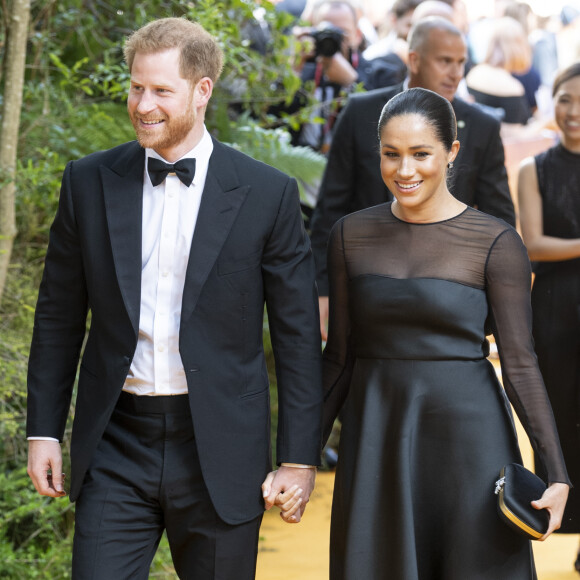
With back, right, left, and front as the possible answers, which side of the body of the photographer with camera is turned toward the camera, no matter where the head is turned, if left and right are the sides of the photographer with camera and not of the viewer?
front

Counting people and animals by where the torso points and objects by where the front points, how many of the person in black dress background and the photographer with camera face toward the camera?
2

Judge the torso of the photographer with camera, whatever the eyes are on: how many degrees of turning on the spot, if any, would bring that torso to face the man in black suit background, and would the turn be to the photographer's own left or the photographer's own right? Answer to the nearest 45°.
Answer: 0° — they already face them

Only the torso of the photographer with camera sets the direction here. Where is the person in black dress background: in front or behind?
in front

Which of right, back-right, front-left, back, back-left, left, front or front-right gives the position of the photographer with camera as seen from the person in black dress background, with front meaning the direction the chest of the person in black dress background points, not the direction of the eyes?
back-right

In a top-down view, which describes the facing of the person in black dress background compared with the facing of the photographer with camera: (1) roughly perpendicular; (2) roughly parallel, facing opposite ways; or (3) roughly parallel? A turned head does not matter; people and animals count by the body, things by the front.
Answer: roughly parallel

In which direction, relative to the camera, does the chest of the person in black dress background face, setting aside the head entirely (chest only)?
toward the camera

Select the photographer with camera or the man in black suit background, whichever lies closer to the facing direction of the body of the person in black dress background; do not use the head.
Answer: the man in black suit background
